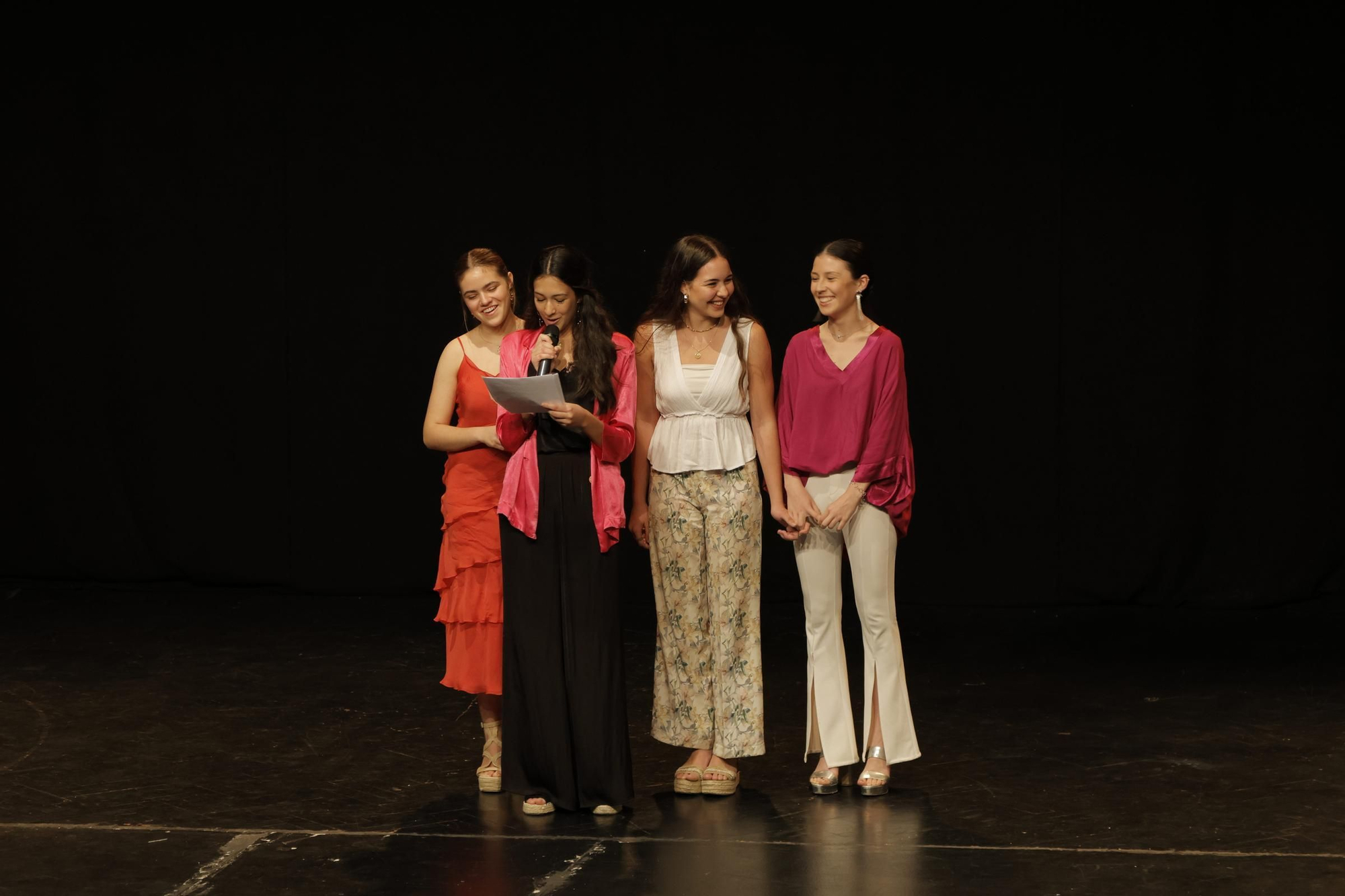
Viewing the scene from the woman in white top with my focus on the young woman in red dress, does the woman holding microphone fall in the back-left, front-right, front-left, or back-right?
front-left

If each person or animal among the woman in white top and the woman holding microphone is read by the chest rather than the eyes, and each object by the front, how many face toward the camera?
2

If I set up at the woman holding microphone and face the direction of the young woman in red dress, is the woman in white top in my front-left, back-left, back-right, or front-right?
back-right

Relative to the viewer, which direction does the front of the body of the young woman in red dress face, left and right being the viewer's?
facing the viewer and to the right of the viewer

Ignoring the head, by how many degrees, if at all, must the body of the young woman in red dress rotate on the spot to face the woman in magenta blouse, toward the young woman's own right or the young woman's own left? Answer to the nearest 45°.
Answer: approximately 45° to the young woman's own left

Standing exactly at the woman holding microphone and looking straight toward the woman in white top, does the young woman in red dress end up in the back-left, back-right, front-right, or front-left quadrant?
back-left

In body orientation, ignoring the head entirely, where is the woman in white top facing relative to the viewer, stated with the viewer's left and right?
facing the viewer

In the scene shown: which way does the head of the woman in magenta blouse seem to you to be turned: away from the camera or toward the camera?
toward the camera

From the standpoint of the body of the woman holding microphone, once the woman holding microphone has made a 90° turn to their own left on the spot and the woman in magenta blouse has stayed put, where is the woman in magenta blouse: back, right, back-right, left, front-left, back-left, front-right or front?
front

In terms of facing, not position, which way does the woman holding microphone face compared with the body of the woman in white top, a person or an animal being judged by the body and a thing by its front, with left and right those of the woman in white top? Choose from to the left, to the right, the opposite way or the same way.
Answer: the same way
